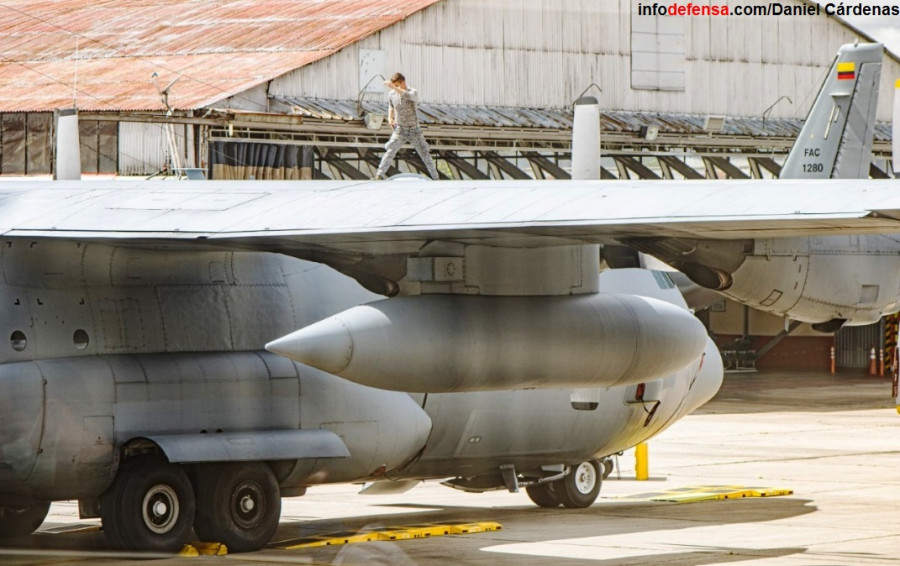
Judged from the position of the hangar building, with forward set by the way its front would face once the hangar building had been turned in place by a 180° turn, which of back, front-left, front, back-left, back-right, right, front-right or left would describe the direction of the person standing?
back-left

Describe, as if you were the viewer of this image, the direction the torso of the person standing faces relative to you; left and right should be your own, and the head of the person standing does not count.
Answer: facing the viewer

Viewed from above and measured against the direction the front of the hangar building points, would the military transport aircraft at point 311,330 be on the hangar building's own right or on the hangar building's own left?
on the hangar building's own right

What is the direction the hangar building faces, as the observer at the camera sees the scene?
facing the viewer and to the right of the viewer

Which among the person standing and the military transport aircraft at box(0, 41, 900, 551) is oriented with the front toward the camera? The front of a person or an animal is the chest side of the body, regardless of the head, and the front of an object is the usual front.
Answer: the person standing
